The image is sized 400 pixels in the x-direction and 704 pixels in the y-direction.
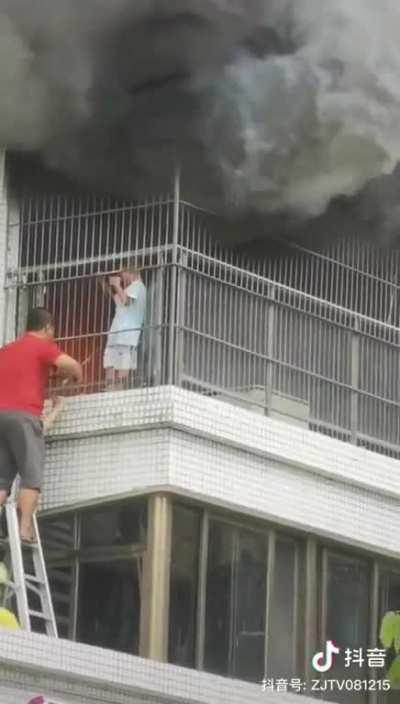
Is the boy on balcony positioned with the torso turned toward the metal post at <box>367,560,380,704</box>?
no

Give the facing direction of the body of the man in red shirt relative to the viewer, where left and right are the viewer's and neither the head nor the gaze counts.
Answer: facing away from the viewer and to the right of the viewer

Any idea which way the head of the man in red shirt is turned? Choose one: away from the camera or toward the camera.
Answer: away from the camera

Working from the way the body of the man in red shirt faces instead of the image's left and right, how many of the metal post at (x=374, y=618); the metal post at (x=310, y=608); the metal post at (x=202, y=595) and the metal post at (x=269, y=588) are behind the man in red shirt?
0
